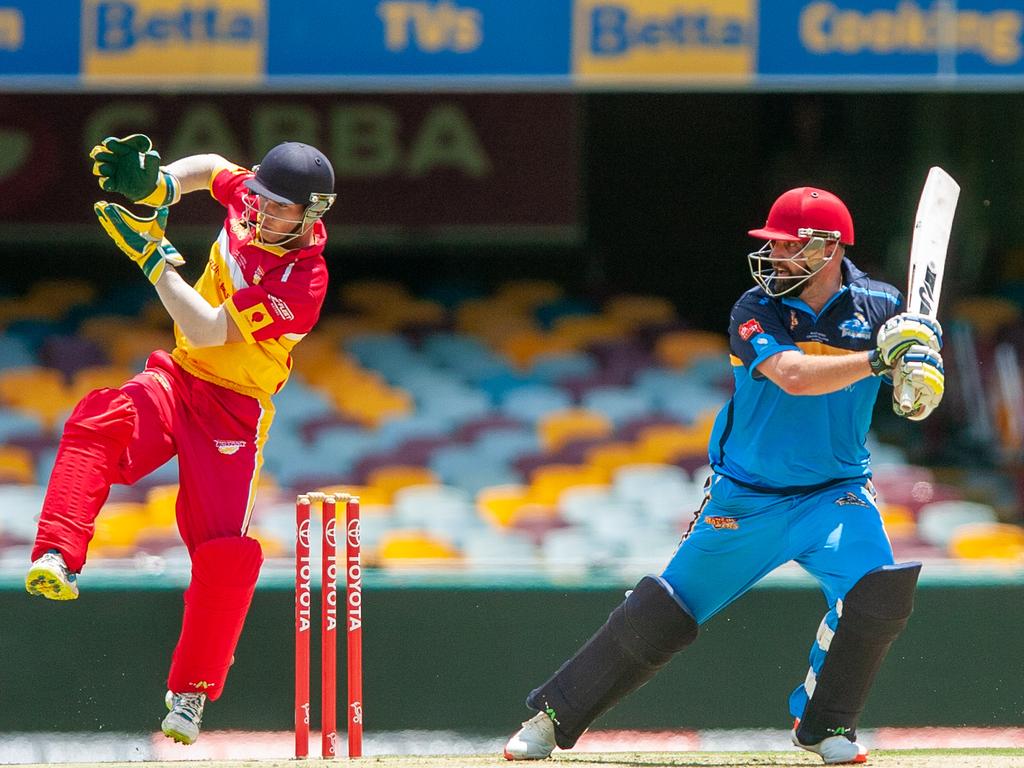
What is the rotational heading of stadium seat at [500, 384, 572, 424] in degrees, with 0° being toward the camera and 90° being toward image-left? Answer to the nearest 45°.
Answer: approximately 0°

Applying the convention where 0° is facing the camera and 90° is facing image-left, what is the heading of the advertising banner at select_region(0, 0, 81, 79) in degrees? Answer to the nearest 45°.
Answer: approximately 0°

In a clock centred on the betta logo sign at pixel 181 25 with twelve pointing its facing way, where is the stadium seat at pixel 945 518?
The stadium seat is roughly at 10 o'clock from the betta logo sign.

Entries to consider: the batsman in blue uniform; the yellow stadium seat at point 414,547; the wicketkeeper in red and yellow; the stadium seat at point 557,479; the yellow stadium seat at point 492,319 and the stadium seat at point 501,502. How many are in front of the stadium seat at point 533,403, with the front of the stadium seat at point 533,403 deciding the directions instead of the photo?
5

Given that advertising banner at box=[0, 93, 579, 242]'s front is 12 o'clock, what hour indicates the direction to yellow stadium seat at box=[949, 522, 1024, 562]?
The yellow stadium seat is roughly at 11 o'clock from the advertising banner.

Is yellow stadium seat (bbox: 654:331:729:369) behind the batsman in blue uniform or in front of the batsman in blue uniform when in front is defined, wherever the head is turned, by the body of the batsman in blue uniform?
behind
